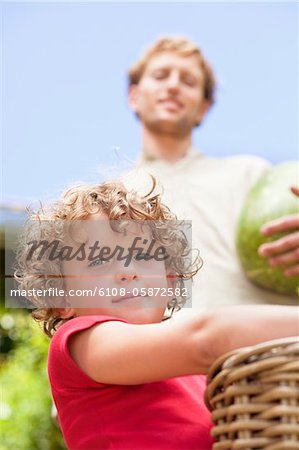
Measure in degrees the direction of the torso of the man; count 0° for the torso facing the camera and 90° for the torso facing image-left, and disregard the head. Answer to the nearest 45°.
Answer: approximately 0°

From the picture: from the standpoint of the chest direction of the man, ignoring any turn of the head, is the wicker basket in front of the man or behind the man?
in front
